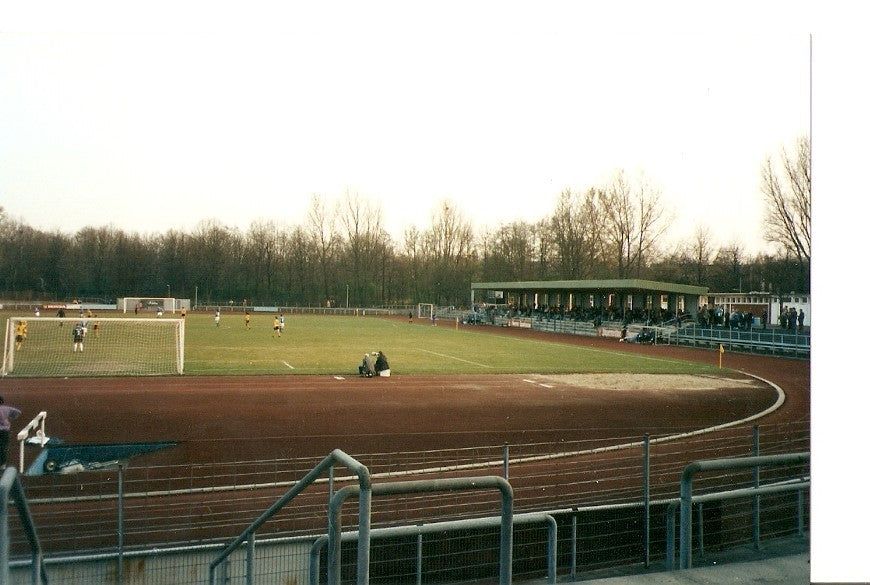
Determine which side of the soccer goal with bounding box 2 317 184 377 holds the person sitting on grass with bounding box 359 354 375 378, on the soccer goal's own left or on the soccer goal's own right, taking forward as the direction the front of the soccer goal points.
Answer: on the soccer goal's own right

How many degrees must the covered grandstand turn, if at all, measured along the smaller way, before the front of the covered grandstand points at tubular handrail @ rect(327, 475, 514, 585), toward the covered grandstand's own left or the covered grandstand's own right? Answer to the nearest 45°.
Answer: approximately 45° to the covered grandstand's own left

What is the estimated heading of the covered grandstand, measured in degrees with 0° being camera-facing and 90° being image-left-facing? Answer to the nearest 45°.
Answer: approximately 45°

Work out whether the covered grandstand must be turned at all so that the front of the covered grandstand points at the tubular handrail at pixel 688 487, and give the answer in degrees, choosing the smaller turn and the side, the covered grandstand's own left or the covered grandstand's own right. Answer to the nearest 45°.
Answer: approximately 45° to the covered grandstand's own left

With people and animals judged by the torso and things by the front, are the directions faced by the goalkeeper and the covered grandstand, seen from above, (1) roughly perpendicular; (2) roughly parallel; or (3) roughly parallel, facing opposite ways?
roughly perpendicular
